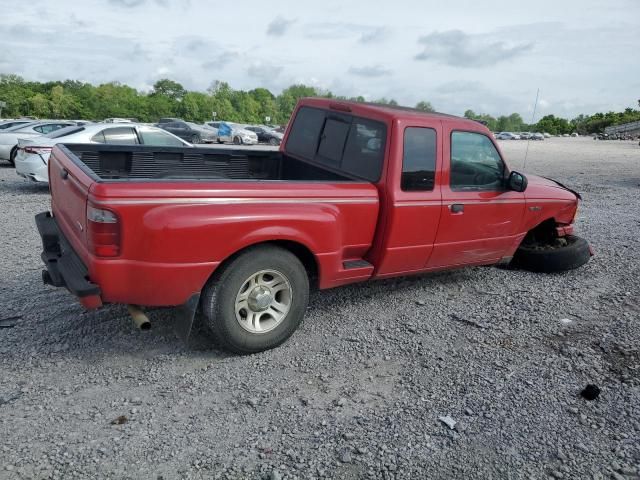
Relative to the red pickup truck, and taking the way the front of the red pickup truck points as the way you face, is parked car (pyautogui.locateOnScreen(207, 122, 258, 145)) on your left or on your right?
on your left

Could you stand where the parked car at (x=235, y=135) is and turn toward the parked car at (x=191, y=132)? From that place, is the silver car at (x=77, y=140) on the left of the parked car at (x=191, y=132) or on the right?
left

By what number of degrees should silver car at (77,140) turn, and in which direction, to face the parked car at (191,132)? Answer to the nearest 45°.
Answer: approximately 45° to its left

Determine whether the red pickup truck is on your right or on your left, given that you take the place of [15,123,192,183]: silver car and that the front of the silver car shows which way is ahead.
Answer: on your right

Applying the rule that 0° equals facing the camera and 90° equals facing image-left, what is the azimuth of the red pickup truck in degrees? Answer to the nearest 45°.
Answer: approximately 225°

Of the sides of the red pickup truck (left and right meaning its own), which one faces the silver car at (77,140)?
left

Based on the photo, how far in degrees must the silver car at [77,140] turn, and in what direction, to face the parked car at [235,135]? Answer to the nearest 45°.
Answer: approximately 45° to its left

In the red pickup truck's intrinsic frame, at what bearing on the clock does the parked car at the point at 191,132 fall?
The parked car is roughly at 10 o'clock from the red pickup truck.

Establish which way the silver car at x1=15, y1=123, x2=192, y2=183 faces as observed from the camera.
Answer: facing away from the viewer and to the right of the viewer
